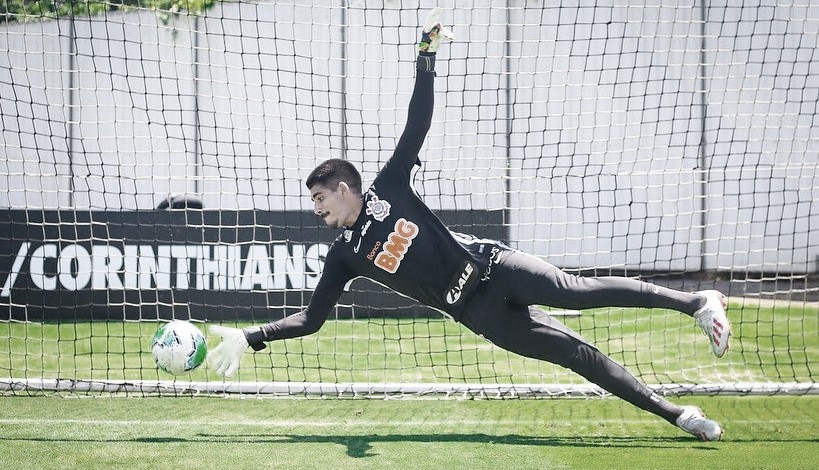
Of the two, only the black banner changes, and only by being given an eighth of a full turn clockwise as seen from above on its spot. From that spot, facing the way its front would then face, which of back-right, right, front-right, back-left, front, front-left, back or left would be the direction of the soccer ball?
front-left

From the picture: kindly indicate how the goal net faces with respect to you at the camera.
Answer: facing the viewer

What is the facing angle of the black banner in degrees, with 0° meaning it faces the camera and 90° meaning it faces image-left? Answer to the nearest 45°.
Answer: approximately 0°

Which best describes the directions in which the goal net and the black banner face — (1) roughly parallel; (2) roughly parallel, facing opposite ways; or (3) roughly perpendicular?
roughly parallel

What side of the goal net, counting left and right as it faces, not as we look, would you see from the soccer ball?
front

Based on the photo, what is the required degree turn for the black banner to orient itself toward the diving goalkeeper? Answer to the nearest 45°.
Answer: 0° — it already faces them

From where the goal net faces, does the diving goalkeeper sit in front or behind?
in front
